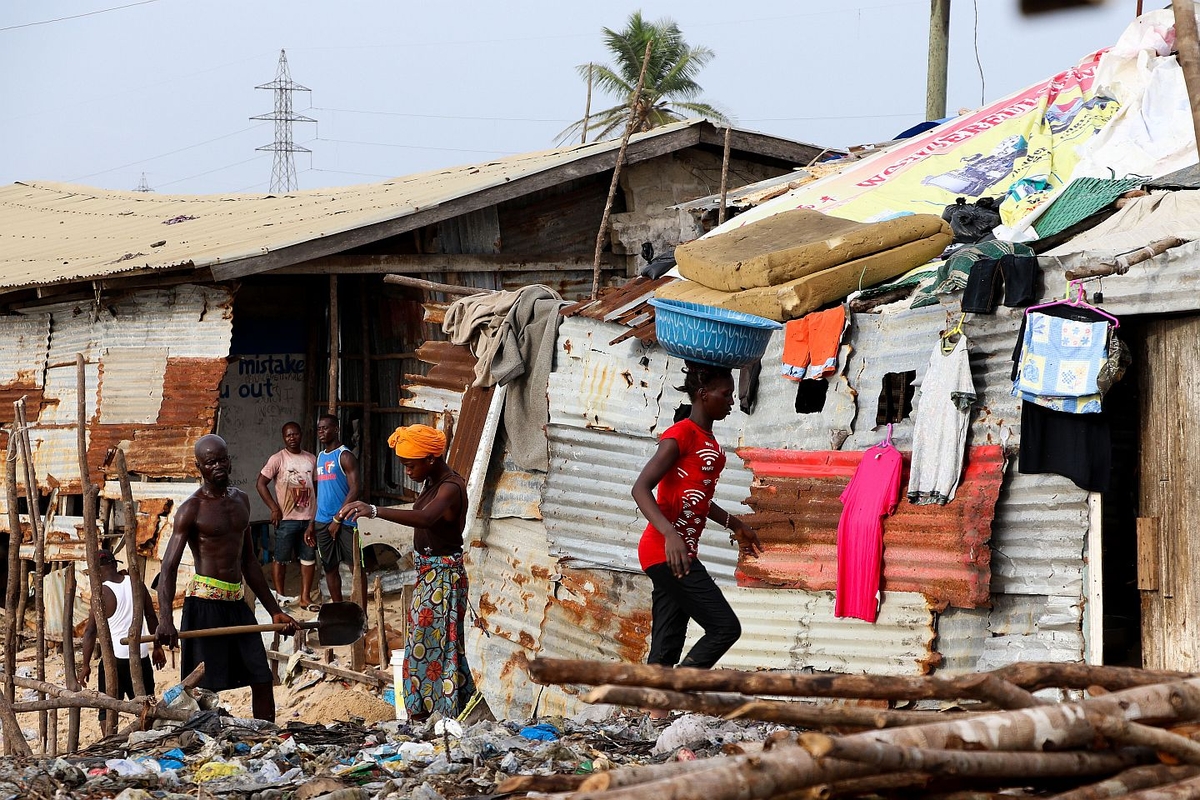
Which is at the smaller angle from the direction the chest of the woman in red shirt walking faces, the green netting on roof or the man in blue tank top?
the green netting on roof

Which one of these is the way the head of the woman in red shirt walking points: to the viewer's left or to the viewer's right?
to the viewer's right

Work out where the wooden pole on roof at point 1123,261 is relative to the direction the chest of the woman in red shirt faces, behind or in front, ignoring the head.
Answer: in front

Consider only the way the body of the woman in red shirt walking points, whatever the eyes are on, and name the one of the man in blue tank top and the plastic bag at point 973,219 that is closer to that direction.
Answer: the plastic bag

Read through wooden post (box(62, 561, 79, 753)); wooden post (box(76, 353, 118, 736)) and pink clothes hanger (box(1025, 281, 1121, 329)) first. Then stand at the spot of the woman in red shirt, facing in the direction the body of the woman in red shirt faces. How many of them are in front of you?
1

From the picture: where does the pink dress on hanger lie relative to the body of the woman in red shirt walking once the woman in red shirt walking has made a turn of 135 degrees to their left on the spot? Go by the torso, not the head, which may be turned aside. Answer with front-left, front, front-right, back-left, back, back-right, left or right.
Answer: right

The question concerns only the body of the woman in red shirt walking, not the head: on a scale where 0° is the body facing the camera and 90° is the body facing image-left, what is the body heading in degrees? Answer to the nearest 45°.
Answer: approximately 270°

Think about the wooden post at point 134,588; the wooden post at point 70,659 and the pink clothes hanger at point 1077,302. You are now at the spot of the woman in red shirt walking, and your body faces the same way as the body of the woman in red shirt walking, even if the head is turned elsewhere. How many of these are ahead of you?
1

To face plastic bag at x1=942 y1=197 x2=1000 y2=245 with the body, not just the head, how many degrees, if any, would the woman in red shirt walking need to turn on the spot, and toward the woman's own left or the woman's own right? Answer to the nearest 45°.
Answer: approximately 45° to the woman's own left
